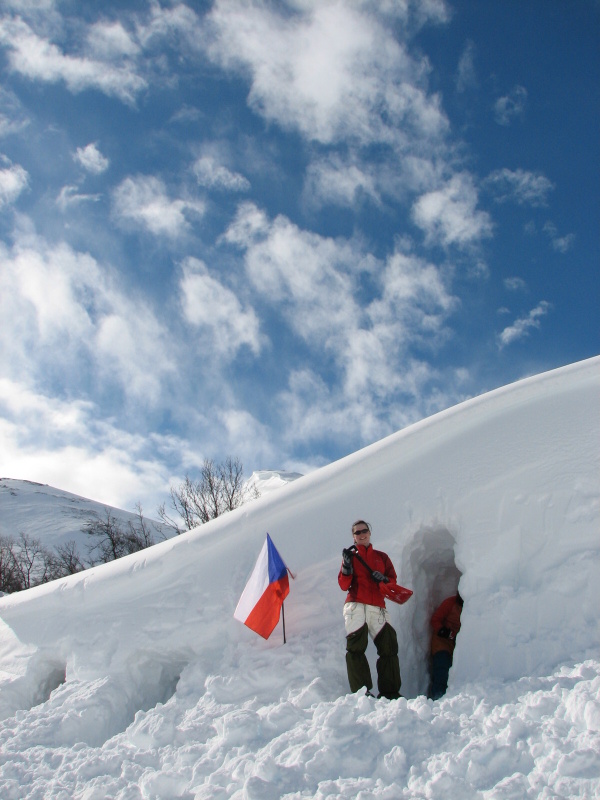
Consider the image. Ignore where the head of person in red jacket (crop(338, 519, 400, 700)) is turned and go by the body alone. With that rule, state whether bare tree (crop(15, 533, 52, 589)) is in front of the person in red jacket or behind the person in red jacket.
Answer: behind

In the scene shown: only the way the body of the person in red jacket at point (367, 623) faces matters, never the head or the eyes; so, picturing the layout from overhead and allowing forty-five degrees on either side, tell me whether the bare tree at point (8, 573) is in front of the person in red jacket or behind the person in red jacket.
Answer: behind

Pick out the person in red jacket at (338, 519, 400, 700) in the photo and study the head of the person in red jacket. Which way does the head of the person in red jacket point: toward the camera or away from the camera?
toward the camera

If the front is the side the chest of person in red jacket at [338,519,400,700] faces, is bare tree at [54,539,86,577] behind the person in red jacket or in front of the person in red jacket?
behind

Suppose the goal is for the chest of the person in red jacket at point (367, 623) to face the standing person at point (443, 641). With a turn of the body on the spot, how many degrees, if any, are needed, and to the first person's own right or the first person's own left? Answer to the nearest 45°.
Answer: approximately 135° to the first person's own left

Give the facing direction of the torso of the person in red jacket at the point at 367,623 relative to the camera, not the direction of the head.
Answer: toward the camera

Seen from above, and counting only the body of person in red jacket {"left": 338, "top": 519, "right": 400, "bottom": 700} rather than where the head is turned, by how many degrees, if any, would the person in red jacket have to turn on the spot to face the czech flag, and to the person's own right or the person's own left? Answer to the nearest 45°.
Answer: approximately 135° to the person's own right
